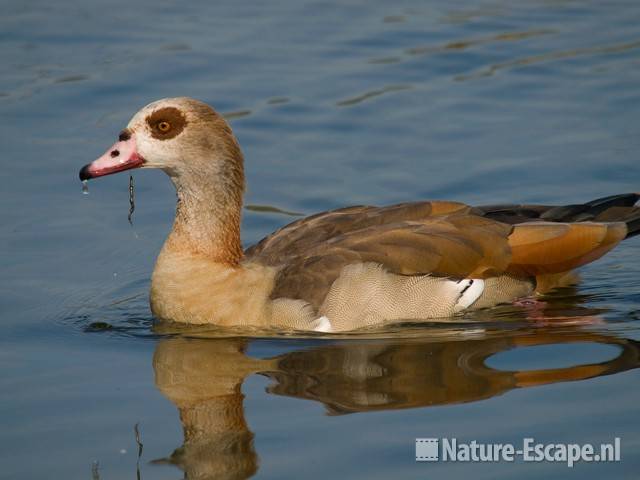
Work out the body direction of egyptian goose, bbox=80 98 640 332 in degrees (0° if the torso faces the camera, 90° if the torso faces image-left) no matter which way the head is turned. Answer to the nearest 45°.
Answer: approximately 90°
